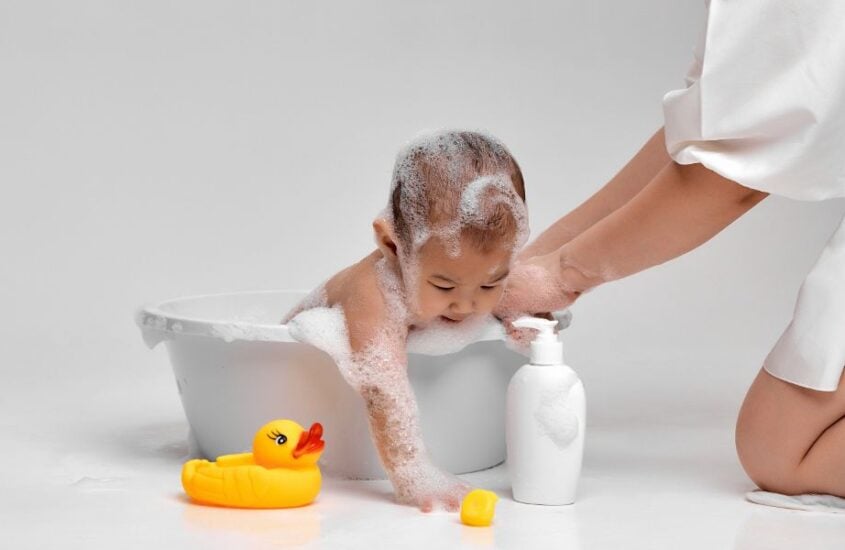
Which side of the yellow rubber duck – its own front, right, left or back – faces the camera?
right

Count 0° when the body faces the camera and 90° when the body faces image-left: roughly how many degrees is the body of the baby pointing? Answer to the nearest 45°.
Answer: approximately 315°
